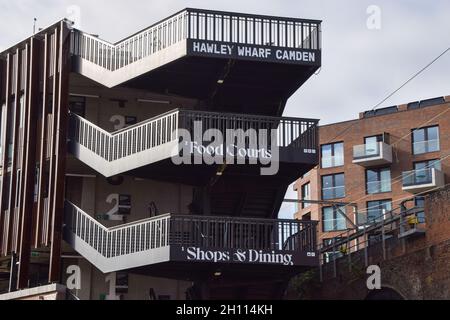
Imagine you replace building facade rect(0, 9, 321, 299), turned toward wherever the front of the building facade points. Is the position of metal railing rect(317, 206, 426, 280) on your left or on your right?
on your left

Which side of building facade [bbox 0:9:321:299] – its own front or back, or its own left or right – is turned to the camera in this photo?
front
